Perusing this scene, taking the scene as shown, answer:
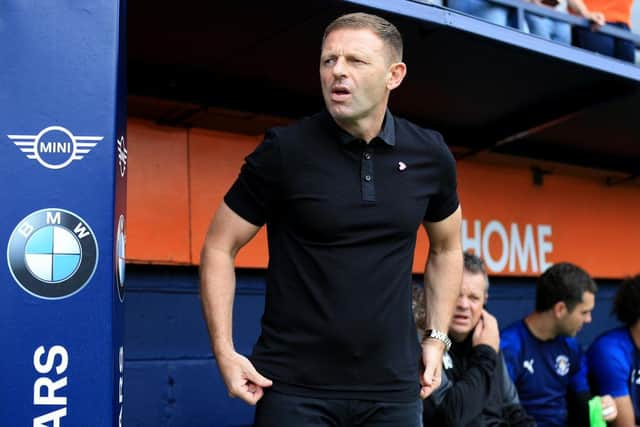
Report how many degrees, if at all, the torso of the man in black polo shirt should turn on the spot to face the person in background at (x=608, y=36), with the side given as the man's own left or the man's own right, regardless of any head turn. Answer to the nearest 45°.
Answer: approximately 135° to the man's own left

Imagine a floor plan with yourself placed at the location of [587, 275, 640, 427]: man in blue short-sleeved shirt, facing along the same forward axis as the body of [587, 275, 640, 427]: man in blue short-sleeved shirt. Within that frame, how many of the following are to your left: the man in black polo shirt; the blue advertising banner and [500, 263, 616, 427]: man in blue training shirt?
0

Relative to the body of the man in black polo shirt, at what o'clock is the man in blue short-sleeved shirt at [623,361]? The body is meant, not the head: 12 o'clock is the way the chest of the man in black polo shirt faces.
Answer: The man in blue short-sleeved shirt is roughly at 7 o'clock from the man in black polo shirt.

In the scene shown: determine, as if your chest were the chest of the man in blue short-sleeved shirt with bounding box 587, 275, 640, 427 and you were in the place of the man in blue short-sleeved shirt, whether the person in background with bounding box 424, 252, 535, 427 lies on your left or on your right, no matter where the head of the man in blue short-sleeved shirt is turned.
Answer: on your right

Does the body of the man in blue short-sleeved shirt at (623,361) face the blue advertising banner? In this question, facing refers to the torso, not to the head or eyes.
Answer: no

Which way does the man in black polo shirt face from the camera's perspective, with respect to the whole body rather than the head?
toward the camera

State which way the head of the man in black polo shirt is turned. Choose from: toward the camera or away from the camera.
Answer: toward the camera

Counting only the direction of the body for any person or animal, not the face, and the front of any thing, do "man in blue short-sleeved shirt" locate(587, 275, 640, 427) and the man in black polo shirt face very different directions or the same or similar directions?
same or similar directions

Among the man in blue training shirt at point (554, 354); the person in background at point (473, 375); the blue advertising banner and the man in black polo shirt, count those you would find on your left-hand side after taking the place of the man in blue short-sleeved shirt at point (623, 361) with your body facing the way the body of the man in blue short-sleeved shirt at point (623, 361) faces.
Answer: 0
